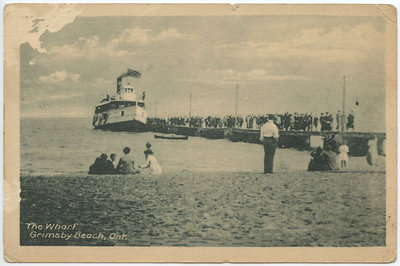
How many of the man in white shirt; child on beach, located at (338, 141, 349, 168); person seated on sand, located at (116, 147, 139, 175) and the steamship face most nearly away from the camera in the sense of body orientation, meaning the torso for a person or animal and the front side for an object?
3

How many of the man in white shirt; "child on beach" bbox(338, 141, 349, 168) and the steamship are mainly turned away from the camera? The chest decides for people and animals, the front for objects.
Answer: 2

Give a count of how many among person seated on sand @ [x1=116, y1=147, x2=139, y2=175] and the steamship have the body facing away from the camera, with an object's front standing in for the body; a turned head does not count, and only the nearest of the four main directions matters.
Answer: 1

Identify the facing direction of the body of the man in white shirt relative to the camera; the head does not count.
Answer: away from the camera

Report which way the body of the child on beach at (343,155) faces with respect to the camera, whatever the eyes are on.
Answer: away from the camera

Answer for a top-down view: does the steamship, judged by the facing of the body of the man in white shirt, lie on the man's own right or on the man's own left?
on the man's own left

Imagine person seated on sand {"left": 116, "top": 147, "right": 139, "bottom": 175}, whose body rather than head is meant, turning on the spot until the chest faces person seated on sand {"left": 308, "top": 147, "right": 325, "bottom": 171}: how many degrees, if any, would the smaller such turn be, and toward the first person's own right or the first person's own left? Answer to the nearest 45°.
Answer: approximately 90° to the first person's own right

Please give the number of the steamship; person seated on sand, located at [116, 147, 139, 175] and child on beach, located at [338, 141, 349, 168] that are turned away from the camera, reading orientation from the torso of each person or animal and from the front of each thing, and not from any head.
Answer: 2

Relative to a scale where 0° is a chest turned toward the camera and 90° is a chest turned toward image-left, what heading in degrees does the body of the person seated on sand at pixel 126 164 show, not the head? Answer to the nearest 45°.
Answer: approximately 180°

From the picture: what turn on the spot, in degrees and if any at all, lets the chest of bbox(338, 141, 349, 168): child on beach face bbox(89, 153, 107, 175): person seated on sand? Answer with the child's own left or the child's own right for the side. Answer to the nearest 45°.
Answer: approximately 90° to the child's own left

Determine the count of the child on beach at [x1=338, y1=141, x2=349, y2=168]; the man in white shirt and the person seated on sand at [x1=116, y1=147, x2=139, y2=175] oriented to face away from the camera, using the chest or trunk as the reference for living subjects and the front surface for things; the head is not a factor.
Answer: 3
